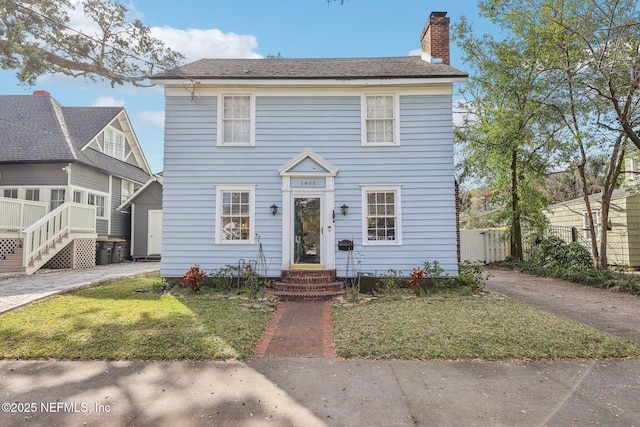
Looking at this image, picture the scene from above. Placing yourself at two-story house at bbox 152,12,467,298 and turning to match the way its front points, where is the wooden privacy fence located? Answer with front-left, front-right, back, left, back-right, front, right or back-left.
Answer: back-left

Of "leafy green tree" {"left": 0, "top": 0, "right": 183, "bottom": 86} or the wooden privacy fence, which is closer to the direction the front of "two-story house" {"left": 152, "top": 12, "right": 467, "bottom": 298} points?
the leafy green tree

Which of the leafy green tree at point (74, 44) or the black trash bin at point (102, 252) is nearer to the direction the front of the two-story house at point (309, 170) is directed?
the leafy green tree

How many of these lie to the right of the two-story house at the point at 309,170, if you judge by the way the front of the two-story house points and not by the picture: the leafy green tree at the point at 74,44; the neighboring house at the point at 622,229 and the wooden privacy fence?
1

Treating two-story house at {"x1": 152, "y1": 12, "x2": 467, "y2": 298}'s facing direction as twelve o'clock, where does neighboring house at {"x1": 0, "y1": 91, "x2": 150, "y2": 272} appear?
The neighboring house is roughly at 4 o'clock from the two-story house.

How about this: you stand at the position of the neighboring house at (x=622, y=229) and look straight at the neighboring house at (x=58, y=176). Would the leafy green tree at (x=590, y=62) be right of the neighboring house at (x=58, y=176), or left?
left

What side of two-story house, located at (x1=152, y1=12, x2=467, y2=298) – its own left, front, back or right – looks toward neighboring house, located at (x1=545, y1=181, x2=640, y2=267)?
left

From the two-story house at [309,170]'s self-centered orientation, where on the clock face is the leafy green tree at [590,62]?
The leafy green tree is roughly at 9 o'clock from the two-story house.

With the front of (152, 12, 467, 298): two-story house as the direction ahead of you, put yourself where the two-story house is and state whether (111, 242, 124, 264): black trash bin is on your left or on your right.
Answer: on your right

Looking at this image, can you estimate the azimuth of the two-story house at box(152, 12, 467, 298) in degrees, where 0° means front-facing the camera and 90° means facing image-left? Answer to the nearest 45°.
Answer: approximately 0°

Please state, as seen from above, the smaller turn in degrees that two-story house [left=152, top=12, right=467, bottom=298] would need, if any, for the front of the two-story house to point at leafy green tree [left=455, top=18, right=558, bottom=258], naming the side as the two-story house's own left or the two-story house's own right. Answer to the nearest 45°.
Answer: approximately 135° to the two-story house's own left
